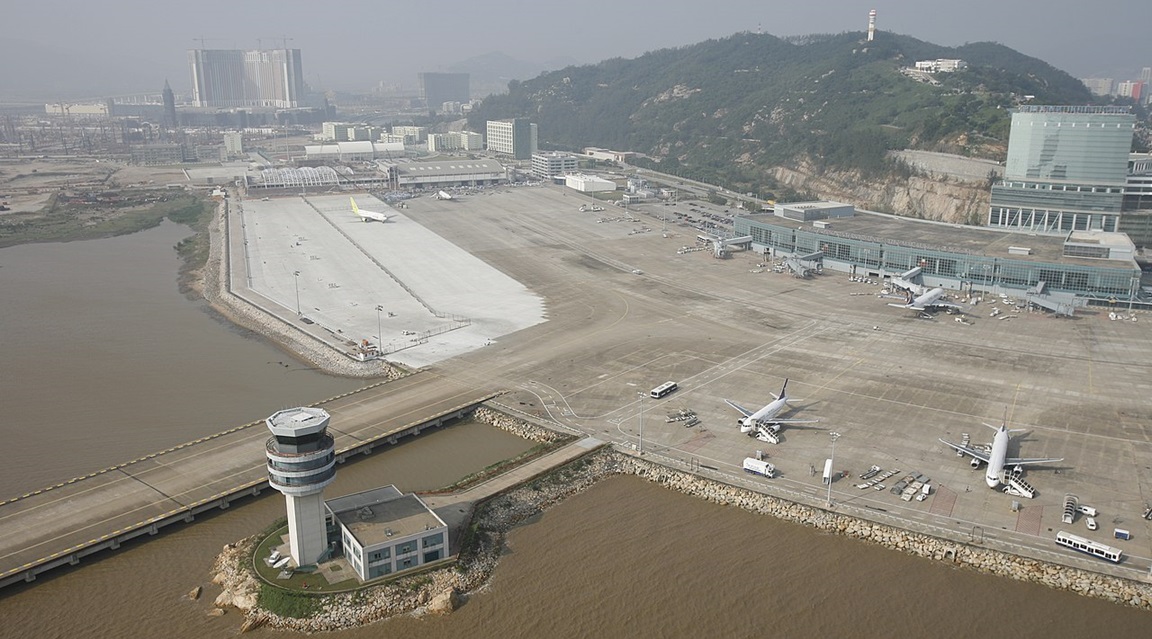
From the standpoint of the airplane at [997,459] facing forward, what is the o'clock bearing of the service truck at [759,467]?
The service truck is roughly at 2 o'clock from the airplane.

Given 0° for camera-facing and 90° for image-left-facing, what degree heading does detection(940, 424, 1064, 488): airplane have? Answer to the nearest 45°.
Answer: approximately 0°

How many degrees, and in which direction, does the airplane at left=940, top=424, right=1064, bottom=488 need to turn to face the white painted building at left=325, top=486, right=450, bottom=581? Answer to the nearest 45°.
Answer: approximately 45° to its right

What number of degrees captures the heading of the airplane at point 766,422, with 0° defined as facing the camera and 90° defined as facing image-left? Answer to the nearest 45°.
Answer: approximately 45°

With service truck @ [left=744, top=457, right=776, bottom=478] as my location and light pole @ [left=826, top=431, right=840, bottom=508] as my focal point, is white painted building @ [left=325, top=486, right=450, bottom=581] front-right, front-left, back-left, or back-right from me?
back-right

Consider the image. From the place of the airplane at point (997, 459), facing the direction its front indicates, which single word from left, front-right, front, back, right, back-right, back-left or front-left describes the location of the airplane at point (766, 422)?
right

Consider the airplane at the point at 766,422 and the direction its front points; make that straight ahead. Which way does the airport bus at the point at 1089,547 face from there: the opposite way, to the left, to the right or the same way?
to the left

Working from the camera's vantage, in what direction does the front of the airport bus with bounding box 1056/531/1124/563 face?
facing the viewer and to the right of the viewer

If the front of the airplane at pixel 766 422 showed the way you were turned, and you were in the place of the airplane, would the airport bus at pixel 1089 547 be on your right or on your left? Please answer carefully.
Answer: on your left

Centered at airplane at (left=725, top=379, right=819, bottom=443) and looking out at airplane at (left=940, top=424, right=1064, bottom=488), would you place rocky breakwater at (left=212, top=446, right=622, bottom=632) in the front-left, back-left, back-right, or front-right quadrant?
back-right

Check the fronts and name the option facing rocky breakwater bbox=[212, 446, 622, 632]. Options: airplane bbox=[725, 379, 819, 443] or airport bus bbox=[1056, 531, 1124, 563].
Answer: the airplane

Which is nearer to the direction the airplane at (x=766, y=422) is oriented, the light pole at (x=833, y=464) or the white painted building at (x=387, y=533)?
the white painted building

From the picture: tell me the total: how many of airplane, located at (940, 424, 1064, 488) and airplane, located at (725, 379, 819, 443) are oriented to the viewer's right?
0

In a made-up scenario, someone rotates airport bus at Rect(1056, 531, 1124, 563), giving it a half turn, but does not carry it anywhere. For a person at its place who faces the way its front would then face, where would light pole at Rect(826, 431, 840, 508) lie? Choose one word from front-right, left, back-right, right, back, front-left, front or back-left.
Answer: front-left
